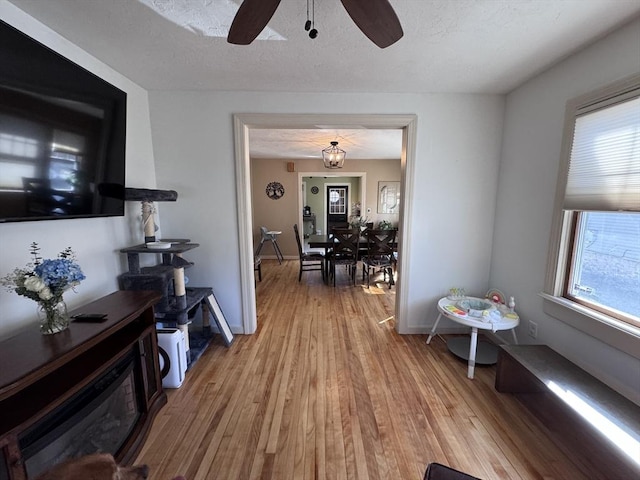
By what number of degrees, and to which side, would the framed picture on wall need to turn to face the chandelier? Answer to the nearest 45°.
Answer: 0° — it already faces it

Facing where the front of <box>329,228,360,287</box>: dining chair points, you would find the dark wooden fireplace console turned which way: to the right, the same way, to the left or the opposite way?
to the right

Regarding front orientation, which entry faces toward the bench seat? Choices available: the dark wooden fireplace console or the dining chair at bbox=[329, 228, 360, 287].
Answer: the dark wooden fireplace console

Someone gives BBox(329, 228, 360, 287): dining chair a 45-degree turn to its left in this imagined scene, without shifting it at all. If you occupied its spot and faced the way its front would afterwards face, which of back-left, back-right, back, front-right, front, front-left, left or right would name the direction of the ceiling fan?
back-left

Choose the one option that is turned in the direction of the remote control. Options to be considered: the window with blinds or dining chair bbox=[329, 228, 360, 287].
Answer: the window with blinds

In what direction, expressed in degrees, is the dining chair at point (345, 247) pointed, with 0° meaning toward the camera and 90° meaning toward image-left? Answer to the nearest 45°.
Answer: approximately 180°

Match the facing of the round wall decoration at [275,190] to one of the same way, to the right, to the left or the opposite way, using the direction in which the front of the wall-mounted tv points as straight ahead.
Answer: to the right

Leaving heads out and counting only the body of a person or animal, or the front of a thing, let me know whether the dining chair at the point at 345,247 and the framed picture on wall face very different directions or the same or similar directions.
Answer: very different directions

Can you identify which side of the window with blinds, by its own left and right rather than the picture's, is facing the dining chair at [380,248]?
right

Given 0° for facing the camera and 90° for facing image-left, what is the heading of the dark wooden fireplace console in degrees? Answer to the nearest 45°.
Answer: approximately 315°

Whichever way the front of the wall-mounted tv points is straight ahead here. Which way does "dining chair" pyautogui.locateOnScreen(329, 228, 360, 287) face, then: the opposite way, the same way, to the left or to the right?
to the left
